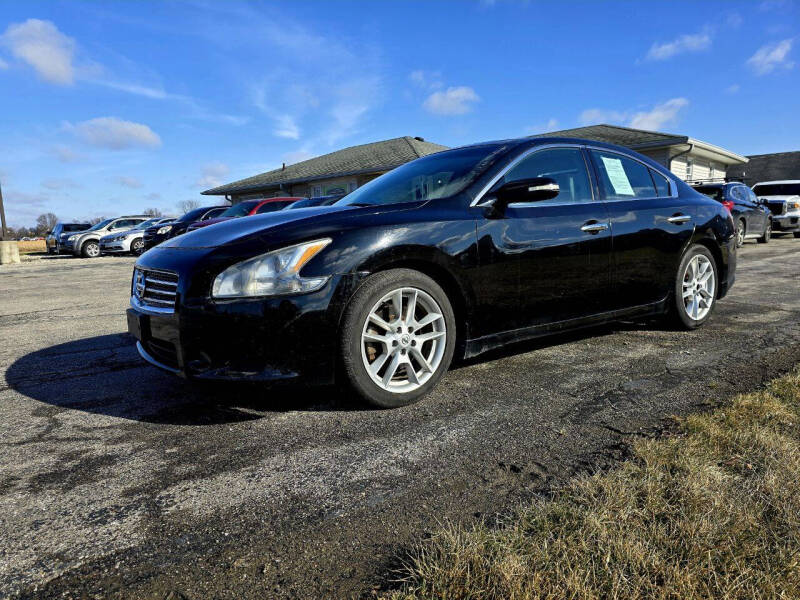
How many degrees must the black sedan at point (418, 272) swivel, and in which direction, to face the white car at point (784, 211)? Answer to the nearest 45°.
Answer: approximately 180°

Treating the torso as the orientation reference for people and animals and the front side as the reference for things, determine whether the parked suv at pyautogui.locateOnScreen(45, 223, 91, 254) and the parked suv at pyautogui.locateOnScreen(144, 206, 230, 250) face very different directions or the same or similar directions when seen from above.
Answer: same or similar directions

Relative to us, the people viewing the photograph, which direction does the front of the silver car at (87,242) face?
facing the viewer and to the left of the viewer

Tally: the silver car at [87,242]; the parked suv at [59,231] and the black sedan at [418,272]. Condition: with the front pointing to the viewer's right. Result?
0

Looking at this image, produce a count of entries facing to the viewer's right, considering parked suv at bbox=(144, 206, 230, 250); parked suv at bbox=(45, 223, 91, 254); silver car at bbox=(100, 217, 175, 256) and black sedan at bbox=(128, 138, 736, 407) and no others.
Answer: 0

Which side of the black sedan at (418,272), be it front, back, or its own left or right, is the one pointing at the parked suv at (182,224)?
right

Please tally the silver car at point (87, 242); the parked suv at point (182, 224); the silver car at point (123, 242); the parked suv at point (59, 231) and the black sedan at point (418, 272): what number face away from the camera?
0

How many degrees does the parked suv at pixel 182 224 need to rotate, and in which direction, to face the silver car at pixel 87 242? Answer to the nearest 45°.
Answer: approximately 90° to its right

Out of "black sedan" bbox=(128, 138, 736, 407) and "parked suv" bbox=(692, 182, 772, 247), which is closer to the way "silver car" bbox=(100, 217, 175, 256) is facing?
the black sedan

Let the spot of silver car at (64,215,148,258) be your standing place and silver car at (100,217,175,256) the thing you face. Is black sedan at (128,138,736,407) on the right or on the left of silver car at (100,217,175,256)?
right

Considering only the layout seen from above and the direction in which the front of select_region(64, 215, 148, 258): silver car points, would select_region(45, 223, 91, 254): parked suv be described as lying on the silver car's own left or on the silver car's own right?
on the silver car's own right

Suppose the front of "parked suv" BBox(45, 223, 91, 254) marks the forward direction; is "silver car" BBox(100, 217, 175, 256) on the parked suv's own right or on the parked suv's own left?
on the parked suv's own left

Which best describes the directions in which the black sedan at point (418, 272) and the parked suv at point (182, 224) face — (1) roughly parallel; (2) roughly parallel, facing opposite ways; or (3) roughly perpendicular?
roughly parallel

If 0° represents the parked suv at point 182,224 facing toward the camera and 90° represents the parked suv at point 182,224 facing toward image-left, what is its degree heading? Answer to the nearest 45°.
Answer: approximately 45°

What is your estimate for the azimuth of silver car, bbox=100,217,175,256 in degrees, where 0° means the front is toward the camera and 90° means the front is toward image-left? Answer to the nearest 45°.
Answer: approximately 45°
